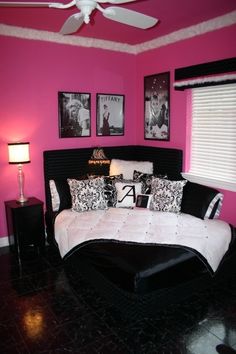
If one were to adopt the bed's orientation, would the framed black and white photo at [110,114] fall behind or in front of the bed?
behind

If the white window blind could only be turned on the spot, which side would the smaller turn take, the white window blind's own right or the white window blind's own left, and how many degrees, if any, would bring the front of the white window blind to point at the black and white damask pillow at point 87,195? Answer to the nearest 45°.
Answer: approximately 45° to the white window blind's own right

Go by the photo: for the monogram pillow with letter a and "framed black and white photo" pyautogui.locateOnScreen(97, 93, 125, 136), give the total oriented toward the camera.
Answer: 2

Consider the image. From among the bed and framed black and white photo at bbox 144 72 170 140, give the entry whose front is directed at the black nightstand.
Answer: the framed black and white photo

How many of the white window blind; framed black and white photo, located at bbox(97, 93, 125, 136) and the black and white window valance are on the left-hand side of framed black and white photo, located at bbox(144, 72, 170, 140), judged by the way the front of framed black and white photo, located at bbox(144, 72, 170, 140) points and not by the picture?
2

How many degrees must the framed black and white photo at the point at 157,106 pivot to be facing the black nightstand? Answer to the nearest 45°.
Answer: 0° — it already faces it

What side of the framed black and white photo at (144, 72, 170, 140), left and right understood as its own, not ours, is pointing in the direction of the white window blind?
left

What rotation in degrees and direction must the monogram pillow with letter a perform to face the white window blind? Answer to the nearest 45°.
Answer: approximately 90° to its left

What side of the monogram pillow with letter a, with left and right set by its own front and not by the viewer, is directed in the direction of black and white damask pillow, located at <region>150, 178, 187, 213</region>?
left

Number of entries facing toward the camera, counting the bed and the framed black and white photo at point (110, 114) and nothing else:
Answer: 2
